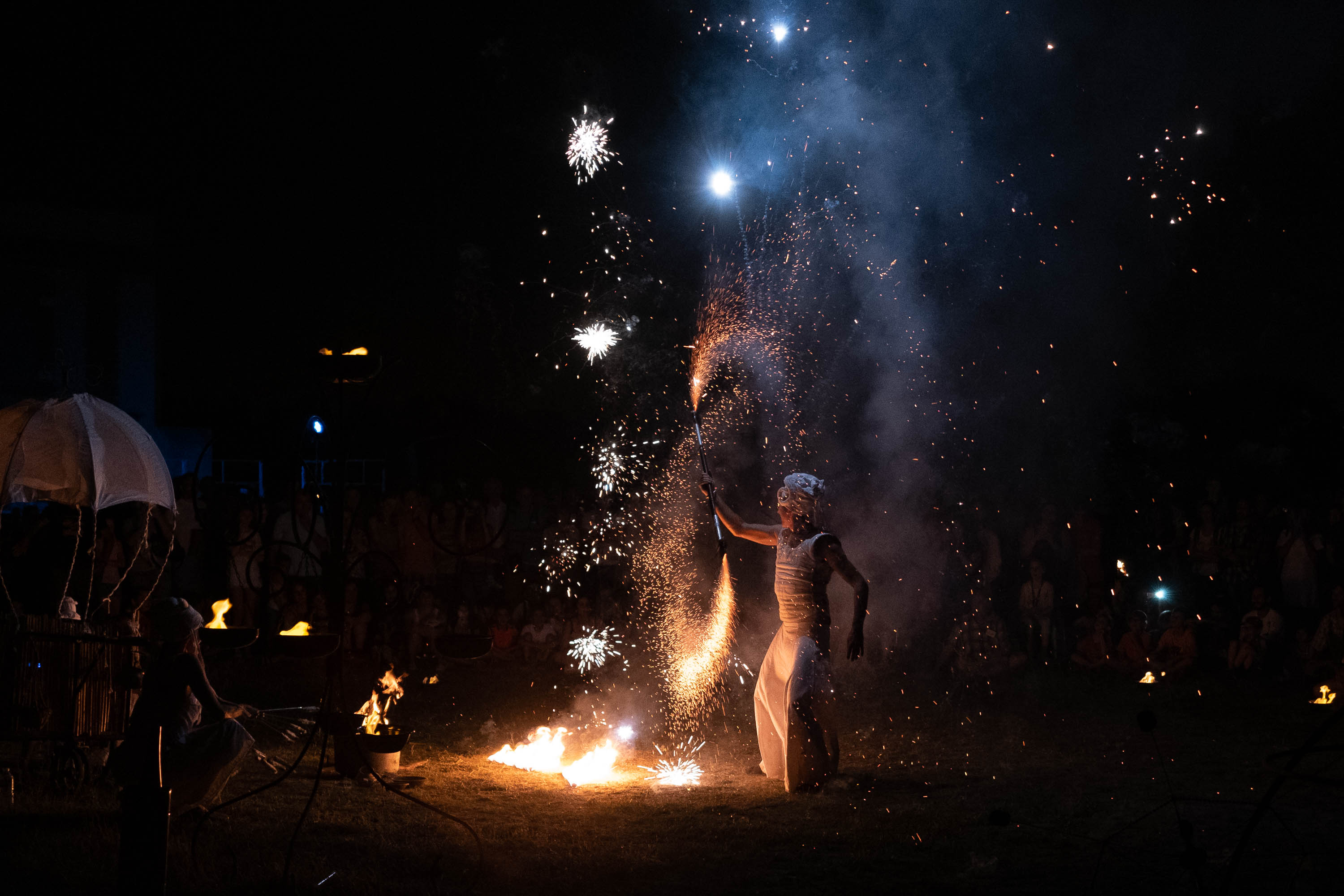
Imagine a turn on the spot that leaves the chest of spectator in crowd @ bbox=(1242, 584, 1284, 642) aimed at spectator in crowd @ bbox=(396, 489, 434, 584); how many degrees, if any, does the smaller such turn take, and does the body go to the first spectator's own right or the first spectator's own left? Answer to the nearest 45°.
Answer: approximately 45° to the first spectator's own right

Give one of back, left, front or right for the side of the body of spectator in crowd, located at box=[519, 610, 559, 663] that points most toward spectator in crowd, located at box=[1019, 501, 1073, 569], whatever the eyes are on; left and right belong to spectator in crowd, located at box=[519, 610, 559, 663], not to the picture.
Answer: left

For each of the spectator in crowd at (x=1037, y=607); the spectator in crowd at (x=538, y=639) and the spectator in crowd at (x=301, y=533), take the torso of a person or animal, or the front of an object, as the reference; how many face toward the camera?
3

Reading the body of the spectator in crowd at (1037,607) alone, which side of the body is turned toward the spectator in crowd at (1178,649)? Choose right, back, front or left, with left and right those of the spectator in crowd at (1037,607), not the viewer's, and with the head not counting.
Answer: left

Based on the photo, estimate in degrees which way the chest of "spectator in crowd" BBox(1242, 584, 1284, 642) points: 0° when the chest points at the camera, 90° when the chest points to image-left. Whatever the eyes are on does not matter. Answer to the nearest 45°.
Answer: approximately 45°

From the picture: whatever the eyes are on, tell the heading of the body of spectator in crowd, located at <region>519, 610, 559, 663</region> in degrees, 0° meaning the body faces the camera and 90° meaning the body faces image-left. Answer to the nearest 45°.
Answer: approximately 0°

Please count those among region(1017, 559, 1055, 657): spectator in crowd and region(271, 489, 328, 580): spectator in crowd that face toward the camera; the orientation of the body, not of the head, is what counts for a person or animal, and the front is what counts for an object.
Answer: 2

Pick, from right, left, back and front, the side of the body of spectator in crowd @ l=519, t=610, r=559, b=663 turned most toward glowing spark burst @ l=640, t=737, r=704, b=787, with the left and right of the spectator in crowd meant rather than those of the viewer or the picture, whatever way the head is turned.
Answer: front
